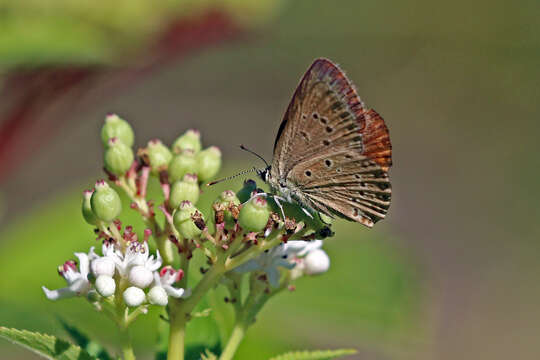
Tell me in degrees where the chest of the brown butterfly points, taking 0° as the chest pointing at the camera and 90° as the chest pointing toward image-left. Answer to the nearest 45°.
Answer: approximately 90°
